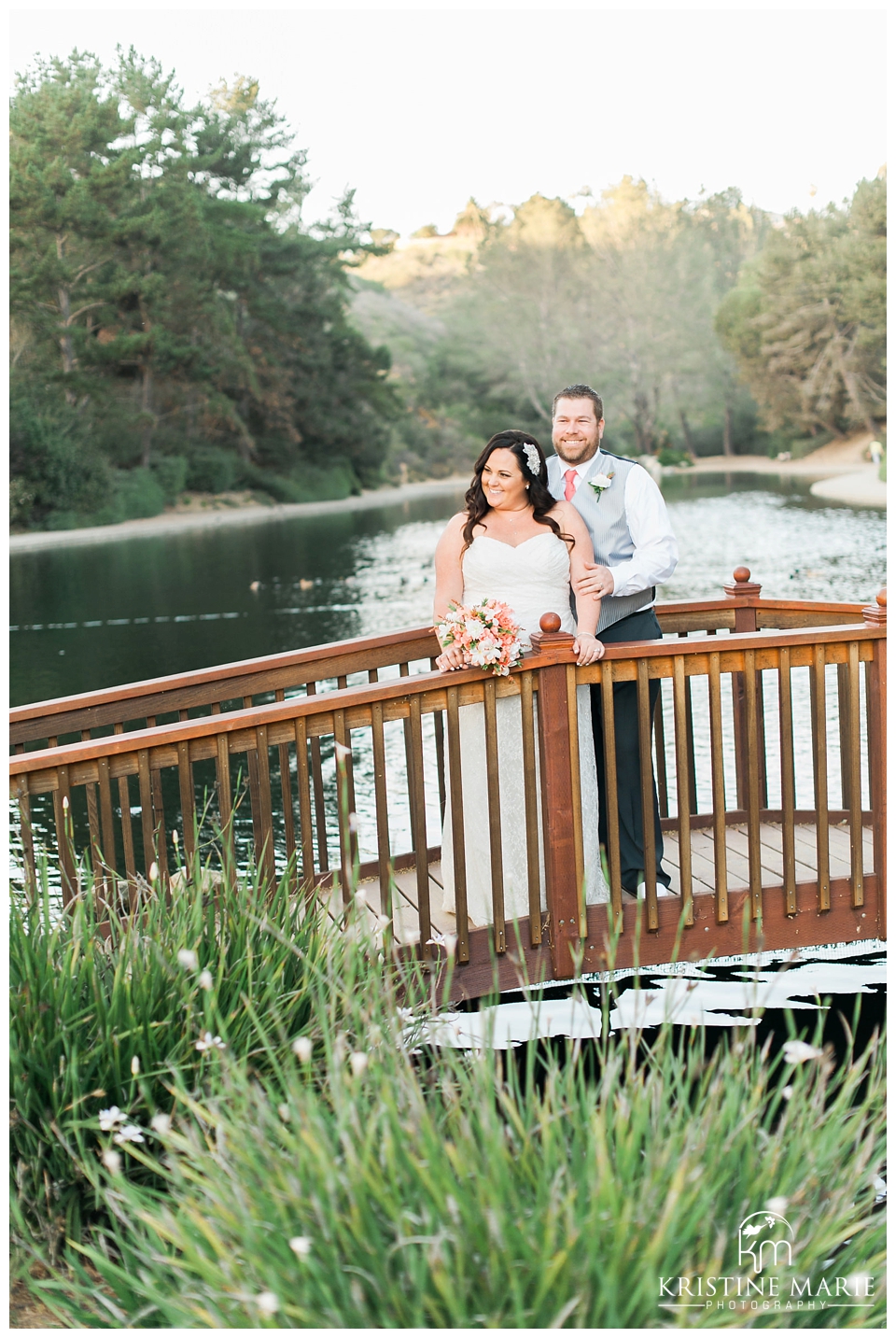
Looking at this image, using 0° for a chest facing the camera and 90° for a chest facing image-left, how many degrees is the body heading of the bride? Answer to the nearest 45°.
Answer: approximately 0°

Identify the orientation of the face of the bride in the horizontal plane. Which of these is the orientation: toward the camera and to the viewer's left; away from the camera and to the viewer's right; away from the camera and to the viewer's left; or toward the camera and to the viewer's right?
toward the camera and to the viewer's left

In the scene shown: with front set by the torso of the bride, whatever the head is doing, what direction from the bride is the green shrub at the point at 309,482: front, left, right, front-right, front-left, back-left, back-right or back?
back

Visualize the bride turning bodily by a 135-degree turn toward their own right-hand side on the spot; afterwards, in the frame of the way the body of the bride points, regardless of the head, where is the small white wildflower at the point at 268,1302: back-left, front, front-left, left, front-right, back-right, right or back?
back-left

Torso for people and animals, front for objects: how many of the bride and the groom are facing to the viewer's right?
0

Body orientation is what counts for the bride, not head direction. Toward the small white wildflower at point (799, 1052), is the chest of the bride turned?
yes

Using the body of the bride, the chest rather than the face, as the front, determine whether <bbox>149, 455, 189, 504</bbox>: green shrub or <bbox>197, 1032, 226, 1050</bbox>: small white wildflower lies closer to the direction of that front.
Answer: the small white wildflower

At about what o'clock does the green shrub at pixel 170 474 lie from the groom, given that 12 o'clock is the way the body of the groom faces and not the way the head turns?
The green shrub is roughly at 4 o'clock from the groom.

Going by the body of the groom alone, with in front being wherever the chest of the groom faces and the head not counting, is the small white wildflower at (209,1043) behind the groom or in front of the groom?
in front

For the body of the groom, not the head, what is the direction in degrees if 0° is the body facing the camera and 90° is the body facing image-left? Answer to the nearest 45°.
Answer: approximately 45°

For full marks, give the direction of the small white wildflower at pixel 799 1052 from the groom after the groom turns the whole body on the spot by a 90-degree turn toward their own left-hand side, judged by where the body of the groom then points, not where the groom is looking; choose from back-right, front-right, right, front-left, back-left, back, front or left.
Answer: front-right
